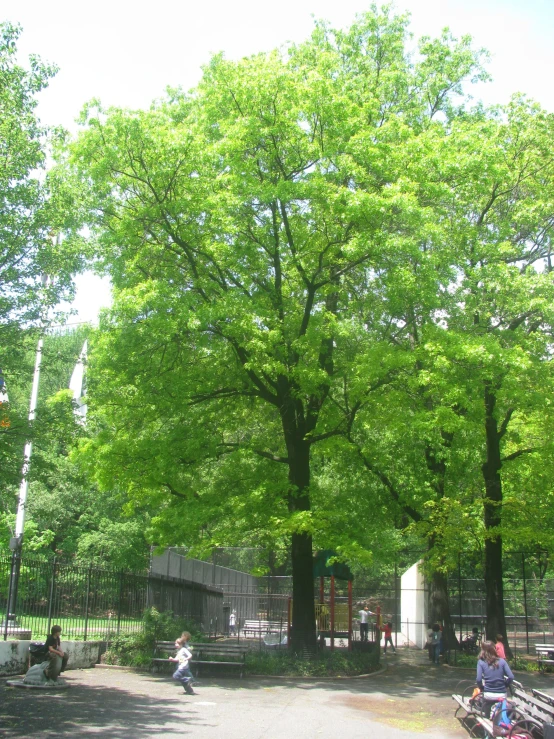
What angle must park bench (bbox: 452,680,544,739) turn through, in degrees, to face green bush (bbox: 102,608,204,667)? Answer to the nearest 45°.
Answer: approximately 90° to its right

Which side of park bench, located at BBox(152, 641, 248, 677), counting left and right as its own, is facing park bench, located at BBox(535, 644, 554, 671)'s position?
left

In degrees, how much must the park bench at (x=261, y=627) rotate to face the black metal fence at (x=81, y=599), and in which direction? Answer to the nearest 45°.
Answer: approximately 45° to its right

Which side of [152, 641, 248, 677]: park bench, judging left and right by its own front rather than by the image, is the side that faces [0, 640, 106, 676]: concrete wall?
right

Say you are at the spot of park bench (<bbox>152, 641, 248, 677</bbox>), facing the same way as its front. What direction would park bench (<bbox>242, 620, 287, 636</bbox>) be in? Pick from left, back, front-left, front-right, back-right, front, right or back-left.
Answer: back

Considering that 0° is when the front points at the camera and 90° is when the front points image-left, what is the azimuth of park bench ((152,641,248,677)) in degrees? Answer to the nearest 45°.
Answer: approximately 0°

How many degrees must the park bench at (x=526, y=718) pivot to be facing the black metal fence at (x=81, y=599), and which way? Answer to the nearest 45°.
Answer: approximately 90° to its right

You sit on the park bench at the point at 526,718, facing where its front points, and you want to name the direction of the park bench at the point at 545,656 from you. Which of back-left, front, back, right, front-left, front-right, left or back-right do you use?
back-right

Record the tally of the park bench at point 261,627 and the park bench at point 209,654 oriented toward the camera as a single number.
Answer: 2

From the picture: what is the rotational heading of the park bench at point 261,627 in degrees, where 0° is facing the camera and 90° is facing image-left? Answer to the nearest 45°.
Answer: approximately 0°

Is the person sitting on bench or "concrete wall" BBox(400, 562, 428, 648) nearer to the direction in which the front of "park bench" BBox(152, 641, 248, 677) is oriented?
the person sitting on bench

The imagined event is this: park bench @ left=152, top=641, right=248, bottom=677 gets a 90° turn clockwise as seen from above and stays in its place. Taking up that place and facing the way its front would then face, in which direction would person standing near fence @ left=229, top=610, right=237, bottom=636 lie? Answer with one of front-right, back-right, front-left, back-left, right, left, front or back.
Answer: right

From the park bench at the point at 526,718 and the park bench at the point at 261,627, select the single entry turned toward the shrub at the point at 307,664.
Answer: the park bench at the point at 261,627
